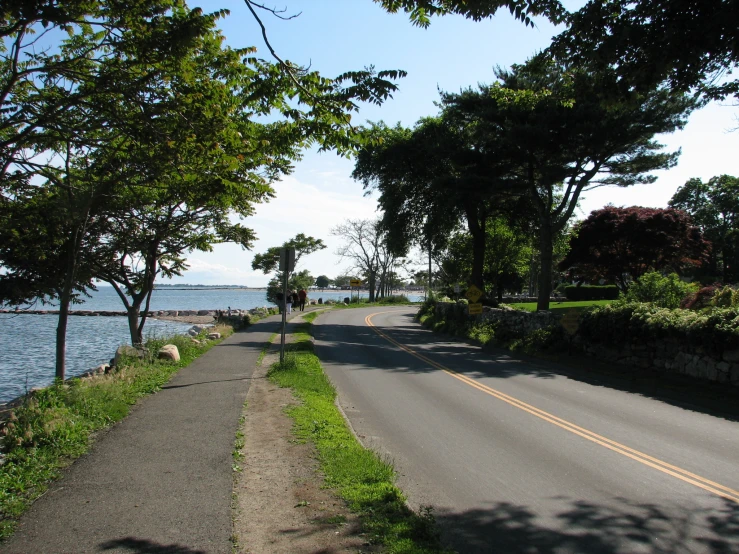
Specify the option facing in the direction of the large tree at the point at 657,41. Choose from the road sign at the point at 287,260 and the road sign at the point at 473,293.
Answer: the road sign at the point at 473,293

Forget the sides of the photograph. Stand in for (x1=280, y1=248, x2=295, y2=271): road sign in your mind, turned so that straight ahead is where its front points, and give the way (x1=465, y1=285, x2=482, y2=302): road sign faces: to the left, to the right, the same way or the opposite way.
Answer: the opposite way

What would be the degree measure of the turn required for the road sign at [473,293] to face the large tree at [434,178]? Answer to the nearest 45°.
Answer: approximately 180°

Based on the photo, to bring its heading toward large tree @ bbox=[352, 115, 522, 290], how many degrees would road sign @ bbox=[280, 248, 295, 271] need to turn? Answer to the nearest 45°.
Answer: approximately 45° to its right

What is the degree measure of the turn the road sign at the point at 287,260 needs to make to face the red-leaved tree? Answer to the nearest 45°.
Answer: approximately 45° to its right

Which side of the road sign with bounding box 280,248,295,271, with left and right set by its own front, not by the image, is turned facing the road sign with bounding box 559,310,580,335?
right

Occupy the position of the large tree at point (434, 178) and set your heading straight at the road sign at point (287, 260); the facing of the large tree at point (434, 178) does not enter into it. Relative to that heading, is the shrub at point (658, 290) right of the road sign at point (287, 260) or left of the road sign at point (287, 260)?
left

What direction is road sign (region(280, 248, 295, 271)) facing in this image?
away from the camera

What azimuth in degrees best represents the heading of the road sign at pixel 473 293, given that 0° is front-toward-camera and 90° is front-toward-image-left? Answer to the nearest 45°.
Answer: approximately 0°

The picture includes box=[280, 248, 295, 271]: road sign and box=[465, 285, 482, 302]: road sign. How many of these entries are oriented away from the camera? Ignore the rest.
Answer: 1

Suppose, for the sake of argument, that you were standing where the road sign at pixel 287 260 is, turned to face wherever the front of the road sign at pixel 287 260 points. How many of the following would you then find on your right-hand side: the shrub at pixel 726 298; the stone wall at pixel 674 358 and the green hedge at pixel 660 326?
3

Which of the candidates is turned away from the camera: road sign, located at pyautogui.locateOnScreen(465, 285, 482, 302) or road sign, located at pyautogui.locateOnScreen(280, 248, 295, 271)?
road sign, located at pyautogui.locateOnScreen(280, 248, 295, 271)

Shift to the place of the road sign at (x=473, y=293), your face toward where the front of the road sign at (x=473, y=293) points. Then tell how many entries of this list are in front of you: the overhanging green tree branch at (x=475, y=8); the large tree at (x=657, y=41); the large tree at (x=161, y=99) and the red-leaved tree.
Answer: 3

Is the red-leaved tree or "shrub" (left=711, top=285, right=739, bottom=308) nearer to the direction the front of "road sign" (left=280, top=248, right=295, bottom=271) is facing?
the red-leaved tree

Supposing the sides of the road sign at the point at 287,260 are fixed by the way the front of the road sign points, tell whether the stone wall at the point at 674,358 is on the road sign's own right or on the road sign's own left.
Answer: on the road sign's own right

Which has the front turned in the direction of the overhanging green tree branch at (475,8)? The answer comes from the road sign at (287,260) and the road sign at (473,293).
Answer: the road sign at (473,293)
